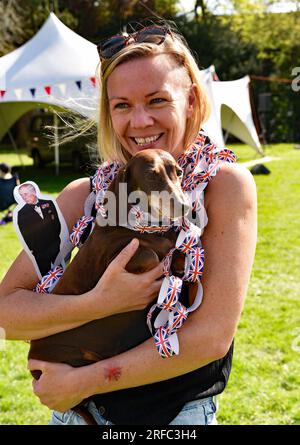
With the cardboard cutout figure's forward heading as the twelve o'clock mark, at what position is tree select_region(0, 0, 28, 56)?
The tree is roughly at 6 o'clock from the cardboard cutout figure.

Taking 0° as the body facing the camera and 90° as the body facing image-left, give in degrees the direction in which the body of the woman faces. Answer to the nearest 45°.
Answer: approximately 45°

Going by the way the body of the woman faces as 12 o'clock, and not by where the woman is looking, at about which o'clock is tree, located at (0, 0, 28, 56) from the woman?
The tree is roughly at 4 o'clock from the woman.

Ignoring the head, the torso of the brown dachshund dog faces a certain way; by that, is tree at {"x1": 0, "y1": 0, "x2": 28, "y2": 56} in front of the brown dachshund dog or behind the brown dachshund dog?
behind

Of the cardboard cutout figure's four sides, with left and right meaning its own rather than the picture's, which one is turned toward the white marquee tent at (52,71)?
back

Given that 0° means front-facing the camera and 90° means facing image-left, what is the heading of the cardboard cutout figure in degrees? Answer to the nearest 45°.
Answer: approximately 0°

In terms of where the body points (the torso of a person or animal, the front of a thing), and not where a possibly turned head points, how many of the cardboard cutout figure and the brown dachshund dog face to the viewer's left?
0

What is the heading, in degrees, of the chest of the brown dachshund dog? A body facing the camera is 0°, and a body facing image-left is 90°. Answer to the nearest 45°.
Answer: approximately 315°
